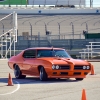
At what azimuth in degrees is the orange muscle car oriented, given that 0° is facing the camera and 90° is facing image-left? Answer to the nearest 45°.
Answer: approximately 315°
